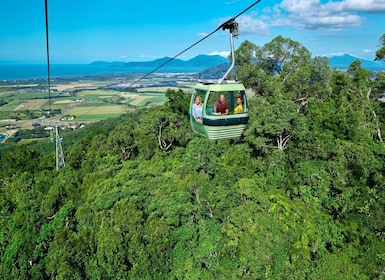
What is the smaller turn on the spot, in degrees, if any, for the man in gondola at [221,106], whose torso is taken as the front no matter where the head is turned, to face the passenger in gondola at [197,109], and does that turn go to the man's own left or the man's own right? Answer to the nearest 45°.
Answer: approximately 135° to the man's own right

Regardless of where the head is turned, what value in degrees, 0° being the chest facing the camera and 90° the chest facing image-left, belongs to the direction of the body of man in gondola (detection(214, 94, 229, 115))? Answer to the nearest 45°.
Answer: approximately 0°
